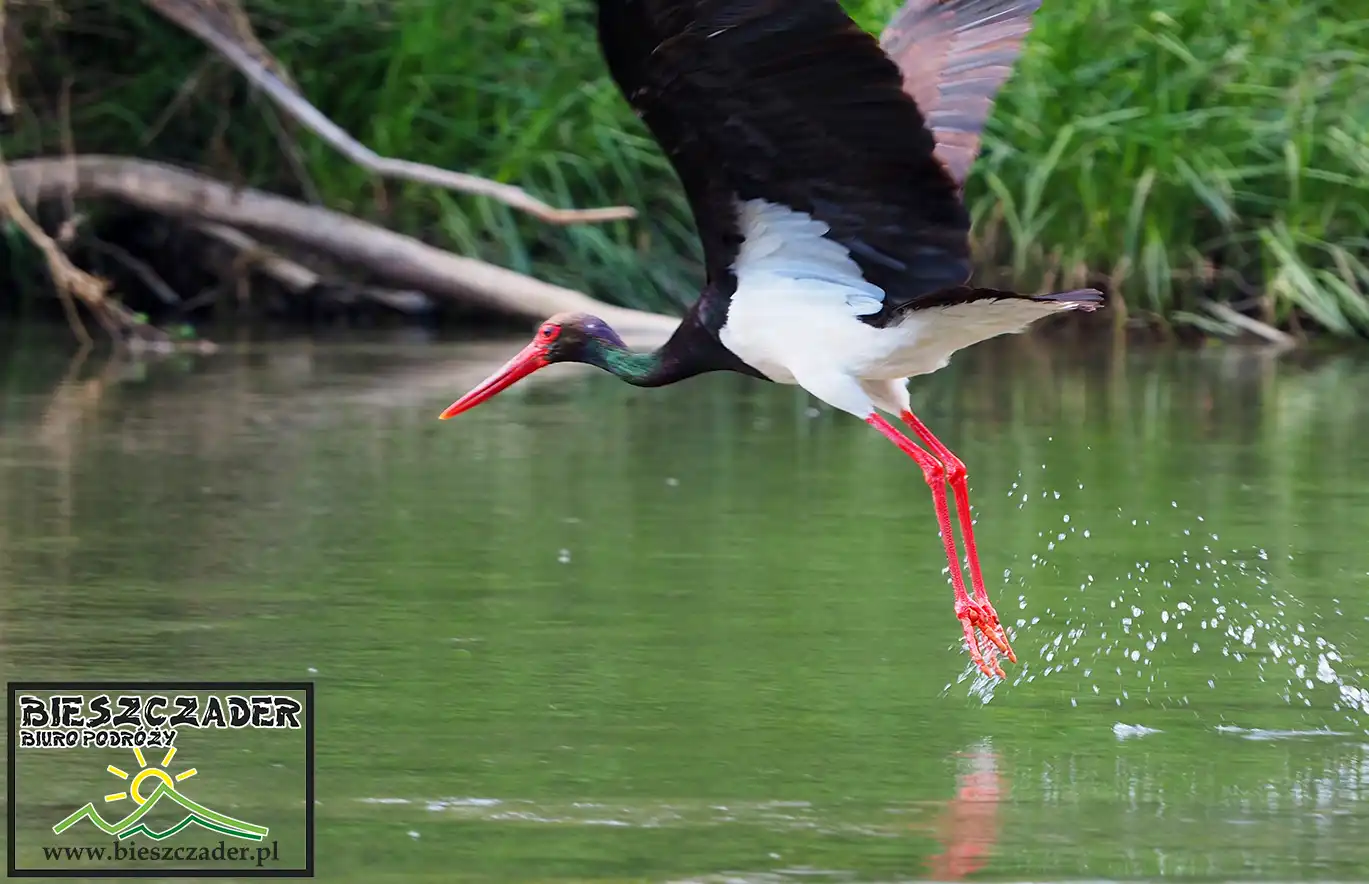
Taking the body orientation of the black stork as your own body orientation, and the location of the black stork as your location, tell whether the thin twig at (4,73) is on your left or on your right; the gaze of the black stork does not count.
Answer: on your right

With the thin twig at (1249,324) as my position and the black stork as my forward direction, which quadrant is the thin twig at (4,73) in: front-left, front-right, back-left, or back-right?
front-right

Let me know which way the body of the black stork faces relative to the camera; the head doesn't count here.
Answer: to the viewer's left

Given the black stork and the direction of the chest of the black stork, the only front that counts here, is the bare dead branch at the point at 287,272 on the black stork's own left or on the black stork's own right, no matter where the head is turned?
on the black stork's own right

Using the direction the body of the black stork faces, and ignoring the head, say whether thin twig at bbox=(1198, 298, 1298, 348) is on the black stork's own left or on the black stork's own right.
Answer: on the black stork's own right

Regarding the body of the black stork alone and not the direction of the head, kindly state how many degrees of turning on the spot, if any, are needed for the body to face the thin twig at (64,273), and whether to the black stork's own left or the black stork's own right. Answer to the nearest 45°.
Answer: approximately 45° to the black stork's own right
